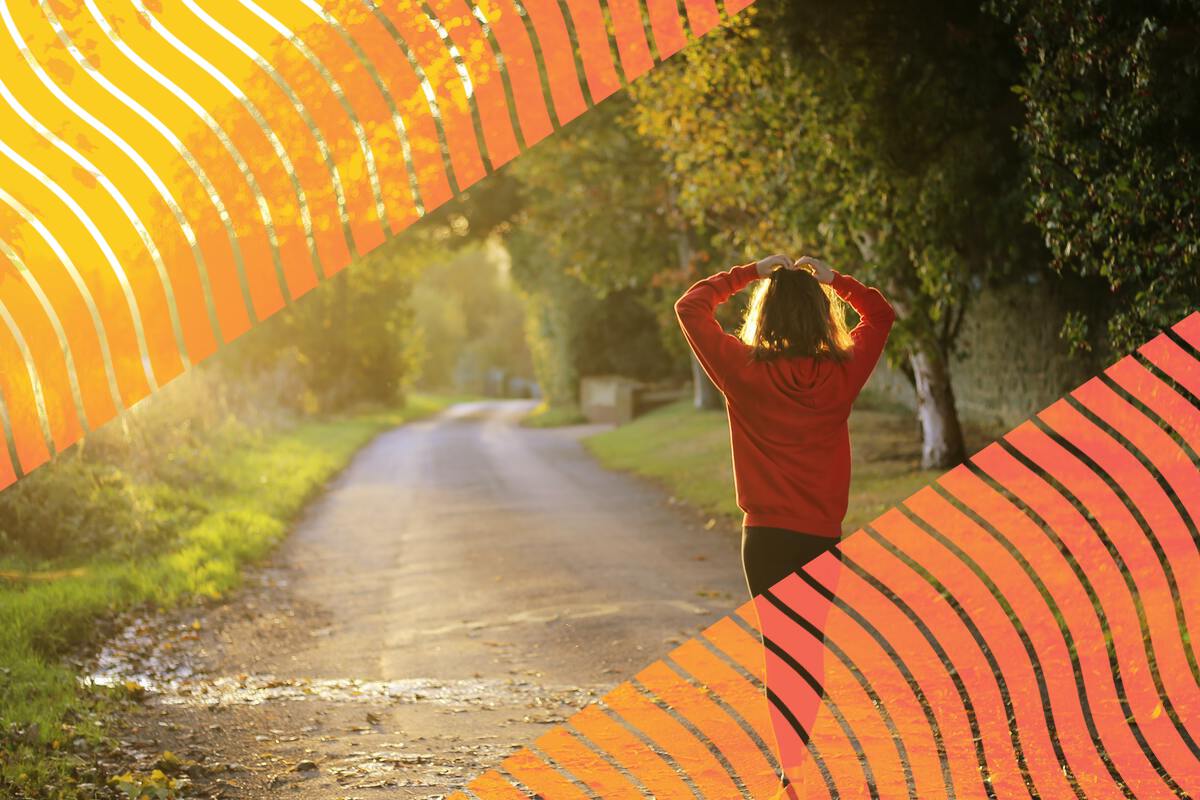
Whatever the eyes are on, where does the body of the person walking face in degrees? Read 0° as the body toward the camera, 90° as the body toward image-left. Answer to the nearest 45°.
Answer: approximately 180°

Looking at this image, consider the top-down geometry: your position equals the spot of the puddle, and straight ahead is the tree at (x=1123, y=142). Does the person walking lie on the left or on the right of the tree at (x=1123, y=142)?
right

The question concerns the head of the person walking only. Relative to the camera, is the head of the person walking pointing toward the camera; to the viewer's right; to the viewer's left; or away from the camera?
away from the camera

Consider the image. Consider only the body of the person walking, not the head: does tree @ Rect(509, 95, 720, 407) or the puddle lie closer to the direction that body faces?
the tree

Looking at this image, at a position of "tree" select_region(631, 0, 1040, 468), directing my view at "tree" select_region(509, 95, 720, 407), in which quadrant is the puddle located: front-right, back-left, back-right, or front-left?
back-left

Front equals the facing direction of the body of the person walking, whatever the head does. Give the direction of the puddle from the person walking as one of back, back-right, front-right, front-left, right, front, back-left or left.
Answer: front-left

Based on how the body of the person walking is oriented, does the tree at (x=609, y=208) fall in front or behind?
in front

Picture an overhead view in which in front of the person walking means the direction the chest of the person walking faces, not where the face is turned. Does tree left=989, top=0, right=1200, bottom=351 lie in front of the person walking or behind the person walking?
in front
